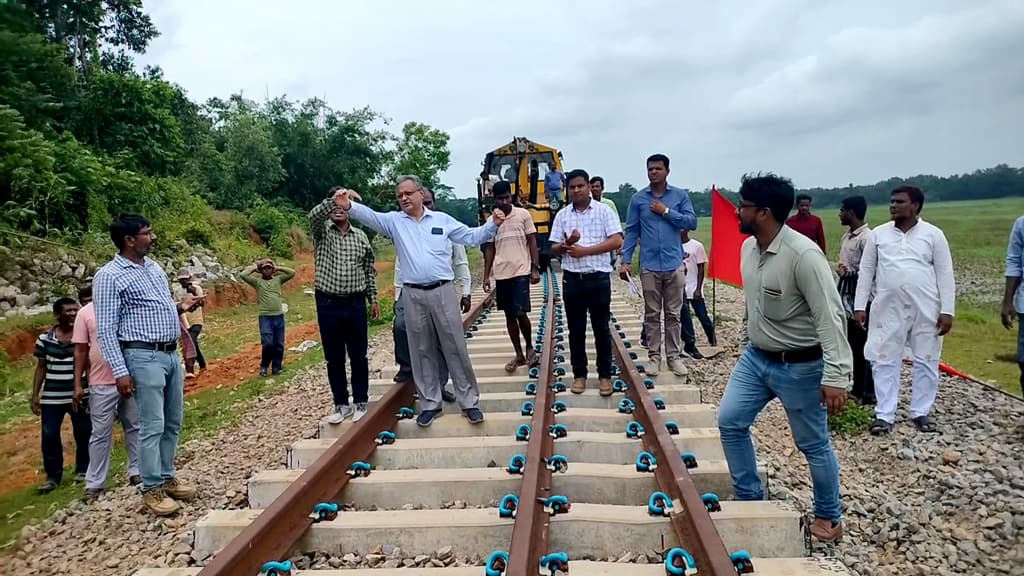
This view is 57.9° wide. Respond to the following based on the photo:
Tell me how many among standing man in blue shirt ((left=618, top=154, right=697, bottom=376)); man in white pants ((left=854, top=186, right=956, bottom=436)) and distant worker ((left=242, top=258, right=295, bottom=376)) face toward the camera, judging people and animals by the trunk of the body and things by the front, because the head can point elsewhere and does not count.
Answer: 3

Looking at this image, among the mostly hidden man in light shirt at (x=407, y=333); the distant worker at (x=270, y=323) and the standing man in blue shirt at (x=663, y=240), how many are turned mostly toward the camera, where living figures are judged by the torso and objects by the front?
3

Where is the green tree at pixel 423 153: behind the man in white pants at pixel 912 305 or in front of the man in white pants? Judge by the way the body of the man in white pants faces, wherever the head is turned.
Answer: behind

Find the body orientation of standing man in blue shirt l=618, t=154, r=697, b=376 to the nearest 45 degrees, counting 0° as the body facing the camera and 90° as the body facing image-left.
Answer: approximately 0°

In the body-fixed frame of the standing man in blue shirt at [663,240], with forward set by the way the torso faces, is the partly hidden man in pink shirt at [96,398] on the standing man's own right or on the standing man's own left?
on the standing man's own right

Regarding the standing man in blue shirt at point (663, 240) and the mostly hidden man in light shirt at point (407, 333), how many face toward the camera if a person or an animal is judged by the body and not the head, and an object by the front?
2

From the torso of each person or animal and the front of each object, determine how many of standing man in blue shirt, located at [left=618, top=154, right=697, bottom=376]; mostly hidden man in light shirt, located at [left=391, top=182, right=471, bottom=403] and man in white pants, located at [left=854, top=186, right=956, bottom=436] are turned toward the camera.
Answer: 3

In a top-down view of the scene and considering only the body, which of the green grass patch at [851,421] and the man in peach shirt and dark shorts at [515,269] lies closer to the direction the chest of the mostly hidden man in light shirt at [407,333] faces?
the green grass patch
